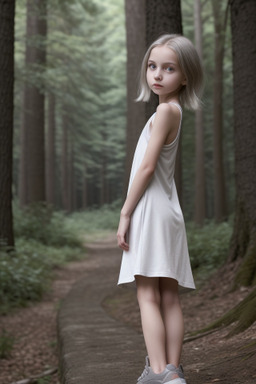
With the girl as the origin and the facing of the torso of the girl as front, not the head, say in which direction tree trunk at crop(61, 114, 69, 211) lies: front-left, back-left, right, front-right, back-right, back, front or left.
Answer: right

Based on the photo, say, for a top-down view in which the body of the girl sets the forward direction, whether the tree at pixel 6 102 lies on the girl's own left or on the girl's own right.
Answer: on the girl's own right

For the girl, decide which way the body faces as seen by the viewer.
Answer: to the viewer's left

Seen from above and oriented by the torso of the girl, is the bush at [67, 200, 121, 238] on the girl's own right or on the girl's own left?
on the girl's own right

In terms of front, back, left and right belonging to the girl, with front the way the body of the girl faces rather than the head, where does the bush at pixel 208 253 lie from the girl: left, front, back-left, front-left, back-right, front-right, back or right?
right

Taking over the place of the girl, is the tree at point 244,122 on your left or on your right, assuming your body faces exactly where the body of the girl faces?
on your right
